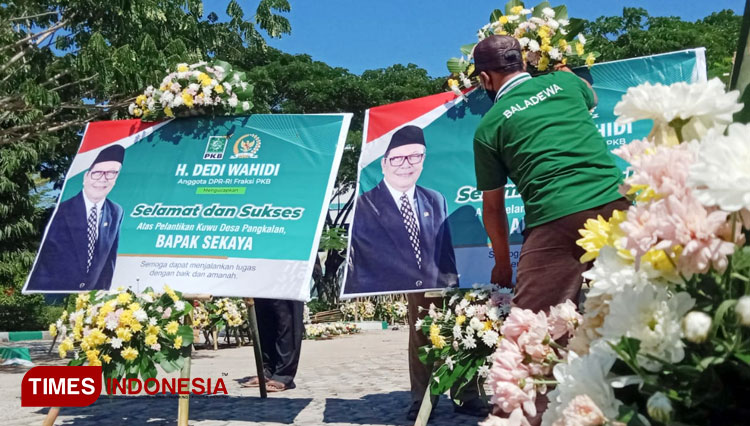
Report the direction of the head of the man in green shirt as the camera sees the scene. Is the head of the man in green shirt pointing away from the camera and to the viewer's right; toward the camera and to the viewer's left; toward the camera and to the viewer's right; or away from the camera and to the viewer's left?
away from the camera and to the viewer's left

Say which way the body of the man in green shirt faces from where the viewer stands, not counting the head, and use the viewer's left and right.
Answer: facing away from the viewer and to the left of the viewer

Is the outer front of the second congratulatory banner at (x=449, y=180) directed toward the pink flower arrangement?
yes

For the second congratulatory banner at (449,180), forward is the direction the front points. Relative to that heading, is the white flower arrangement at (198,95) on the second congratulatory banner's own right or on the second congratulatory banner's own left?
on the second congratulatory banner's own right

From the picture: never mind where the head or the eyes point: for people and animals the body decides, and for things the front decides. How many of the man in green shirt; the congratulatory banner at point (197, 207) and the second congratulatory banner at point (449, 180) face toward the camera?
2

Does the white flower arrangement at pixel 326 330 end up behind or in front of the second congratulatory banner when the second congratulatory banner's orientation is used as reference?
behind

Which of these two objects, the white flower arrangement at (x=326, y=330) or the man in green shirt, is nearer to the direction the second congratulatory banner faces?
the man in green shirt

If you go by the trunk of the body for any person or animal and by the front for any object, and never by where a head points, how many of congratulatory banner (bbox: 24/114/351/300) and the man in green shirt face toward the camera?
1

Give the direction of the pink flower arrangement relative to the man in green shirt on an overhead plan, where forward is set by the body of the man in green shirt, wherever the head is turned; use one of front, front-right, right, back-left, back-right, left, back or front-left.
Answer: back-left

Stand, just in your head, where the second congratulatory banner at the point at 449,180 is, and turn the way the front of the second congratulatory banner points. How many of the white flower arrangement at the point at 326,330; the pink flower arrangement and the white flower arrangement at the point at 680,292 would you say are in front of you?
2

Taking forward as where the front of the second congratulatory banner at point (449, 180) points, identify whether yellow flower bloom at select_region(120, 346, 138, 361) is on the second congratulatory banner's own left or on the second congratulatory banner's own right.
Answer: on the second congratulatory banner's own right

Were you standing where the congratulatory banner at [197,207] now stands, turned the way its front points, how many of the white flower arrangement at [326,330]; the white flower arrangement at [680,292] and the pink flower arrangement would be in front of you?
2

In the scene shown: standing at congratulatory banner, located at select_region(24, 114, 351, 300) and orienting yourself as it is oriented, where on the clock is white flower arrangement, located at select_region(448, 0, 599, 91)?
The white flower arrangement is roughly at 10 o'clock from the congratulatory banner.

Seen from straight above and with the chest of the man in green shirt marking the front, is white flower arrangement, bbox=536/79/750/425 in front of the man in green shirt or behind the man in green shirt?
behind
